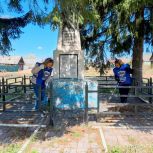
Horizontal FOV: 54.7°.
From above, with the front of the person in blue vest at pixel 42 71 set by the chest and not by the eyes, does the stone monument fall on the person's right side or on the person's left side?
on the person's left side

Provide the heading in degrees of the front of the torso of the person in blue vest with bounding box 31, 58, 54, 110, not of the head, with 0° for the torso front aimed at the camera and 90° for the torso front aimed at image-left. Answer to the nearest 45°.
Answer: approximately 315°
